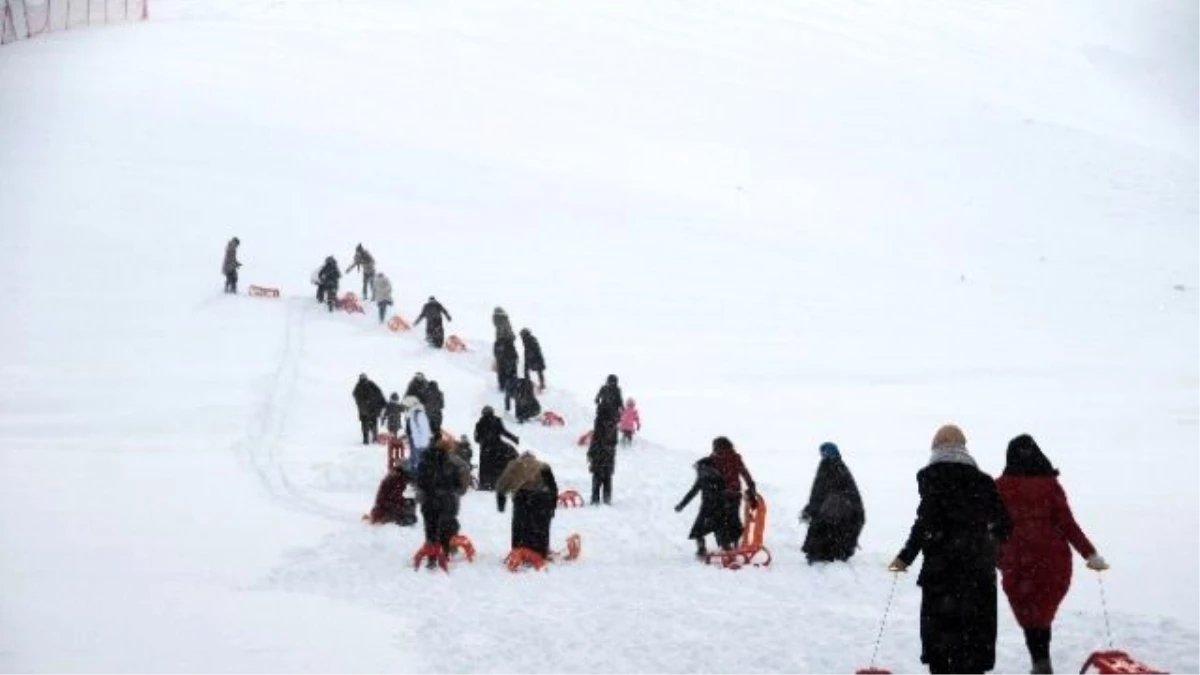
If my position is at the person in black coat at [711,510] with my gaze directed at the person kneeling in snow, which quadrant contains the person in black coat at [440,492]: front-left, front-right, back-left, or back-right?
front-left

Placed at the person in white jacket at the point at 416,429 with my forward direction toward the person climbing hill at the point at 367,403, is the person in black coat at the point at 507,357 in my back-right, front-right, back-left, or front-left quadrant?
front-right

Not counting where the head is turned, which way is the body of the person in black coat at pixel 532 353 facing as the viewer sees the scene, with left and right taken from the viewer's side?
facing away from the viewer and to the left of the viewer

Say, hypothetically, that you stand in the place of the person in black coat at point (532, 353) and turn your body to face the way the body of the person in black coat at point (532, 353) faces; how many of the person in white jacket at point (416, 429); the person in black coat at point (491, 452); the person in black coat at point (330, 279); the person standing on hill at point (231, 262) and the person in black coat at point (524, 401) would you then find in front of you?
2

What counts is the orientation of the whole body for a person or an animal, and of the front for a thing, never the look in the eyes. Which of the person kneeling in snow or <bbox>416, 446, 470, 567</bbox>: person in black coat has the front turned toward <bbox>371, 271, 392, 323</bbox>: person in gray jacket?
the person in black coat

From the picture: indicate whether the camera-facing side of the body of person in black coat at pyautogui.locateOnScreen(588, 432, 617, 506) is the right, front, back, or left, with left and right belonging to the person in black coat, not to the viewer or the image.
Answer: back

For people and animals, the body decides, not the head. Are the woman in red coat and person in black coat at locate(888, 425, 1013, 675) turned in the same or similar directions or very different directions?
same or similar directions

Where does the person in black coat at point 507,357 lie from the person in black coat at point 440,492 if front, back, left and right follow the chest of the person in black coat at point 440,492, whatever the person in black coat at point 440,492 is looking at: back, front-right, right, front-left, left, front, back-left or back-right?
front

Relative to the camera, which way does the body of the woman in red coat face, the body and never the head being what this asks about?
away from the camera

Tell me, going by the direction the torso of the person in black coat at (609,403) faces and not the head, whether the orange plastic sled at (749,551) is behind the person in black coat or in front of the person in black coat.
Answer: behind

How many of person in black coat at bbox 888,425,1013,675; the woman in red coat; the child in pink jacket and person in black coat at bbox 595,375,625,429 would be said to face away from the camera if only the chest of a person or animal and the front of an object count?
4

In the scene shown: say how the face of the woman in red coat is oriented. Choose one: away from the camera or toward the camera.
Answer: away from the camera

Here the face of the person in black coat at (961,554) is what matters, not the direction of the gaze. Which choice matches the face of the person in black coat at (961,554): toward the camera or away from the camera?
away from the camera

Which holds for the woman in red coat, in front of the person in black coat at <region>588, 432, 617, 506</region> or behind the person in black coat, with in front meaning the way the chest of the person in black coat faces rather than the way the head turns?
behind

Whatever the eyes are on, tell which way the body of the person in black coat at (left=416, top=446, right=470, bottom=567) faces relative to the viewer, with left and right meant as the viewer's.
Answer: facing away from the viewer

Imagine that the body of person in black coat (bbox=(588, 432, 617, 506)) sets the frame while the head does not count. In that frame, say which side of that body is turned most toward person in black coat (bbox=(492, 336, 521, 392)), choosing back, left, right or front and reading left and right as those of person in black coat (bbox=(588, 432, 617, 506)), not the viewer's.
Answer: front
